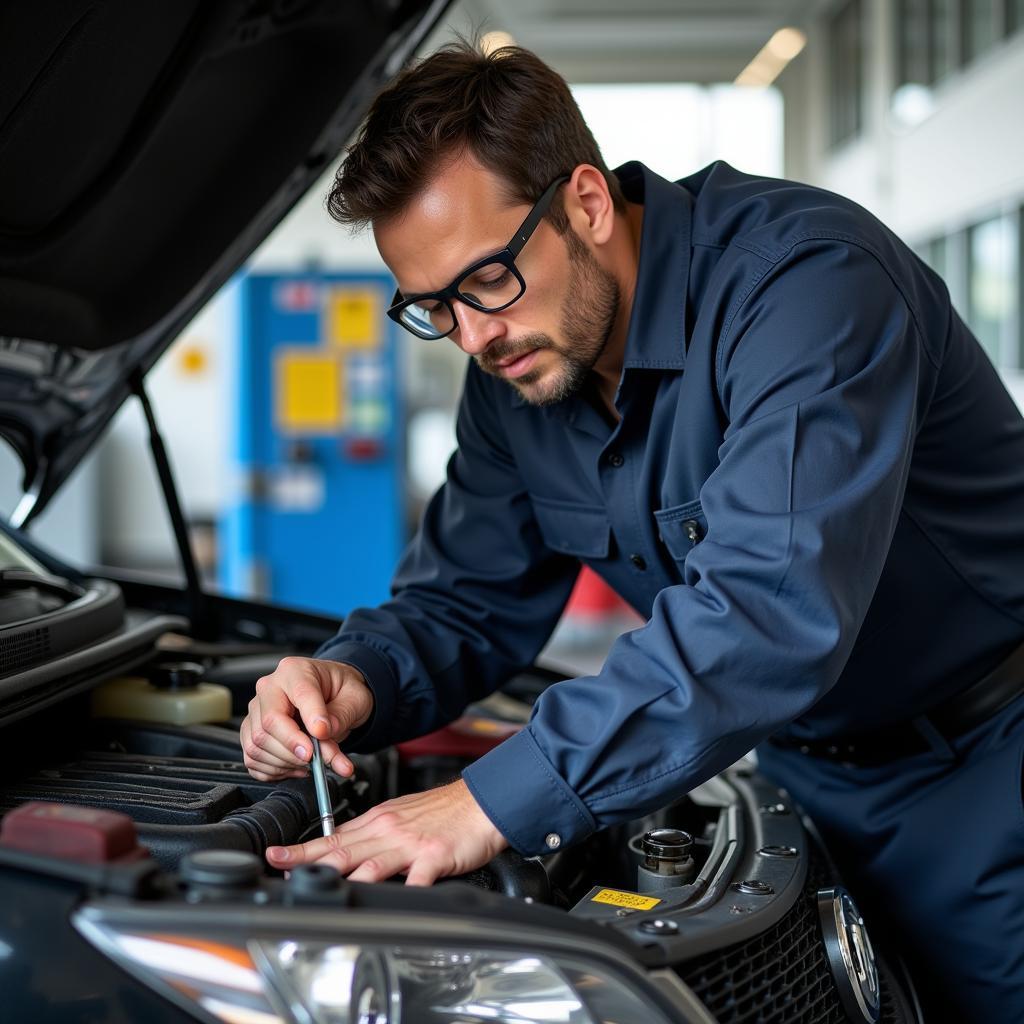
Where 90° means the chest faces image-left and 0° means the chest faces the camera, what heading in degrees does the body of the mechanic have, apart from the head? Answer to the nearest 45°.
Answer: approximately 45°

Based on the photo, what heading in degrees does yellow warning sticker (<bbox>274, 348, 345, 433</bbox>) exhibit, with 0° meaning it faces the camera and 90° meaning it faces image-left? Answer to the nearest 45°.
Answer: approximately 0°

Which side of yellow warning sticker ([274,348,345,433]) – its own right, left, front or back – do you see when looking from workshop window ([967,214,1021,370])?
left

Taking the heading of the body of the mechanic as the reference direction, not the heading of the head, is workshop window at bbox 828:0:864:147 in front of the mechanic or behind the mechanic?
behind

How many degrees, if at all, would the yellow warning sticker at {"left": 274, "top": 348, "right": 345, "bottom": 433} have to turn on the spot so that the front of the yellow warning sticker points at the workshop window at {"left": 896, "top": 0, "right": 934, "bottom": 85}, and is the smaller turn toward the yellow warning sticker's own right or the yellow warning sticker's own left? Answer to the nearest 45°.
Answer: approximately 135° to the yellow warning sticker's own left

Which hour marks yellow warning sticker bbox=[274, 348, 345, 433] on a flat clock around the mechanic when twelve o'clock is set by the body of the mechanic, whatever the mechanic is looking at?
The yellow warning sticker is roughly at 4 o'clock from the mechanic.

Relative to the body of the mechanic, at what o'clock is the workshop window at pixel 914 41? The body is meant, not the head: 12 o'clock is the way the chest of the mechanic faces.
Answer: The workshop window is roughly at 5 o'clock from the mechanic.

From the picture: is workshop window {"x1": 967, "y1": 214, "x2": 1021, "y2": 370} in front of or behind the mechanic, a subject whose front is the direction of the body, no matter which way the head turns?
behind

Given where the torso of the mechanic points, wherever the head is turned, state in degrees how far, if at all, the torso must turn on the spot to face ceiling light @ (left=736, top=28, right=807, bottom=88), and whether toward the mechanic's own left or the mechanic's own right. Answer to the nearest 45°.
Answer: approximately 135° to the mechanic's own right
